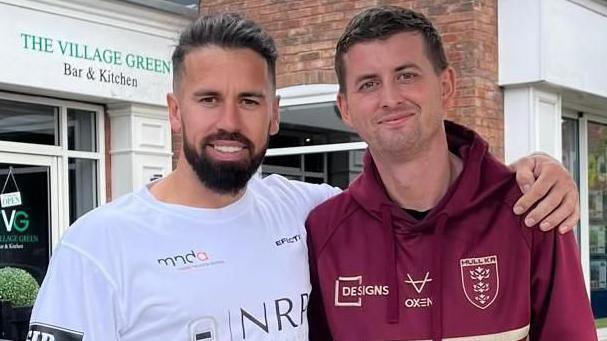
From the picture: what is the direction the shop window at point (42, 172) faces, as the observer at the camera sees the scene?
facing the viewer and to the right of the viewer

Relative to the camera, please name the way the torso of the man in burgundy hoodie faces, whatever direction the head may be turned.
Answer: toward the camera

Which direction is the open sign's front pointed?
toward the camera

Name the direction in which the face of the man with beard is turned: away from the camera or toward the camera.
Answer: toward the camera

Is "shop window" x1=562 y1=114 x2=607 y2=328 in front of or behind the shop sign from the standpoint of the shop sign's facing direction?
in front

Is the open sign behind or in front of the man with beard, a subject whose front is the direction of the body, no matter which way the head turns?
behind

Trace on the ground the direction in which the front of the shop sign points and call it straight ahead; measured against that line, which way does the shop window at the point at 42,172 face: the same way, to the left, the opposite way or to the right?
the same way

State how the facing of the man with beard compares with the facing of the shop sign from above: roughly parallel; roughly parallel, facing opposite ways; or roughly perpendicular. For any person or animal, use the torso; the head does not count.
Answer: roughly parallel

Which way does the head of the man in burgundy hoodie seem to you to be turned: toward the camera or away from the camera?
toward the camera

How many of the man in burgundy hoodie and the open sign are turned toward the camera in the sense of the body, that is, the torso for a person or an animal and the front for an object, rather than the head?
2

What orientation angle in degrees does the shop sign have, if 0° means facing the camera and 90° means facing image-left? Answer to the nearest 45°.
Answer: approximately 315°
